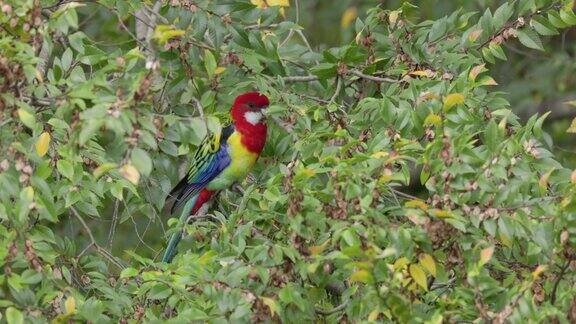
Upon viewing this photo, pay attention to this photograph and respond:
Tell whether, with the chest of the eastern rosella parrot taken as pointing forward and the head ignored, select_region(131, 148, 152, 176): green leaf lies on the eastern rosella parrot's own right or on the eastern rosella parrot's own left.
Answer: on the eastern rosella parrot's own right

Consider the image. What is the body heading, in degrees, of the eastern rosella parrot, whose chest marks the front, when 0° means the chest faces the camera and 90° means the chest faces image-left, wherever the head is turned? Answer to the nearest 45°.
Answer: approximately 270°

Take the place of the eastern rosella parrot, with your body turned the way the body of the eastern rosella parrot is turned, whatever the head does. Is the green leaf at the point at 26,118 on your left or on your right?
on your right
